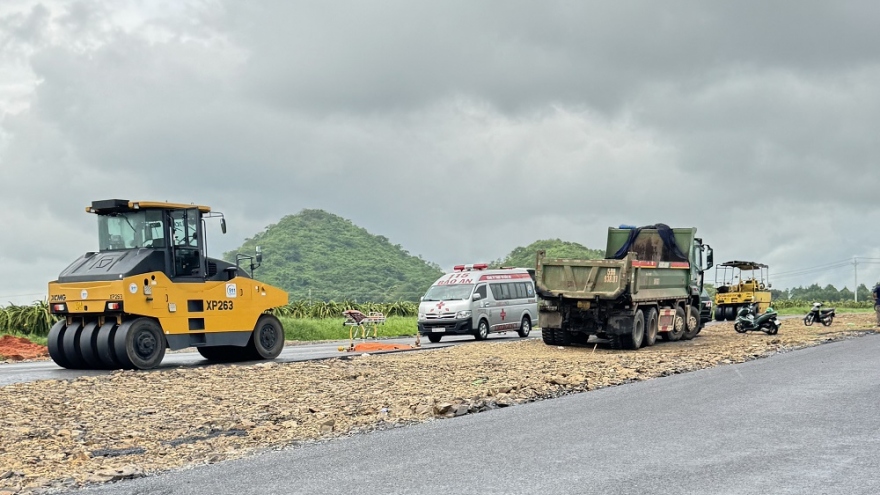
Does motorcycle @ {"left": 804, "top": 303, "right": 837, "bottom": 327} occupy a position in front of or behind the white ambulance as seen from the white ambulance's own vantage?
behind

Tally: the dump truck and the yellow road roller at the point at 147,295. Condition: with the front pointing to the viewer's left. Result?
0

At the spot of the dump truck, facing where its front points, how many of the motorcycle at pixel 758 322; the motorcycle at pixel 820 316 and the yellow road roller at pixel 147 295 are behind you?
1

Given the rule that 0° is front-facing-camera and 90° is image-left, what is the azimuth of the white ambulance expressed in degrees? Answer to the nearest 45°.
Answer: approximately 45°

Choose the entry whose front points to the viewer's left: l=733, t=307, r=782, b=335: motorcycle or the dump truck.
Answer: the motorcycle

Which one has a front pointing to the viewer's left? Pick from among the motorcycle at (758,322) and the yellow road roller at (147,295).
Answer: the motorcycle

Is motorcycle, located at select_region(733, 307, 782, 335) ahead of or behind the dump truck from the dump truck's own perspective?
ahead

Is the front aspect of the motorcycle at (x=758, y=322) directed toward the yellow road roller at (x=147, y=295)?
no

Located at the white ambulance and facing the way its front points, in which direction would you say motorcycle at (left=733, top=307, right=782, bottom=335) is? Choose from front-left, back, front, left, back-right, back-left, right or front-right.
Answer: back-left

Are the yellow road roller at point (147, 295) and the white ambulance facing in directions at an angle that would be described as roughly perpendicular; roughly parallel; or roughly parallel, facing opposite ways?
roughly parallel, facing opposite ways

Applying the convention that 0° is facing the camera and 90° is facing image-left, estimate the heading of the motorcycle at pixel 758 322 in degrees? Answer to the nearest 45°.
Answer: approximately 90°

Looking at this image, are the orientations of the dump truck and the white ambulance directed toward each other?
no
